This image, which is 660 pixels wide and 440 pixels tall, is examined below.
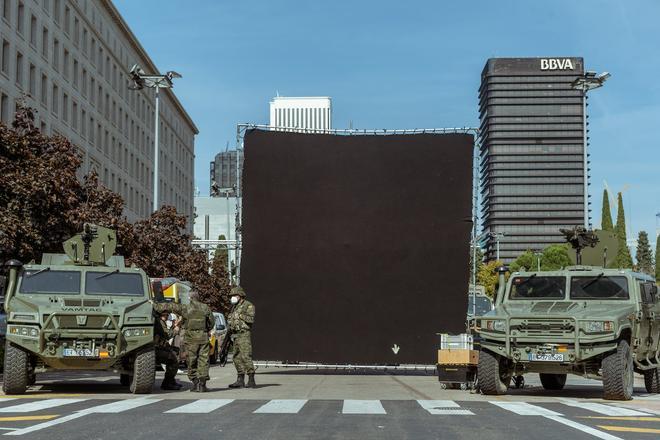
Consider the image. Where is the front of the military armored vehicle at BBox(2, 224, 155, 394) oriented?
toward the camera

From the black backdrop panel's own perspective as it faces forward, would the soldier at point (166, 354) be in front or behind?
in front

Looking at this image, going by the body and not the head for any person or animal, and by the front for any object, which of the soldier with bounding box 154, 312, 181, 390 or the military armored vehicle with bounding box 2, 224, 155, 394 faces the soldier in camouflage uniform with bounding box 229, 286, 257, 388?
the soldier

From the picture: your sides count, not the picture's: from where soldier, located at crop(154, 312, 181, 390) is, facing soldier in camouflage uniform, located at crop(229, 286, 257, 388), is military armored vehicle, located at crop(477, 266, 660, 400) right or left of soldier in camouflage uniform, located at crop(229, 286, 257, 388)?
right

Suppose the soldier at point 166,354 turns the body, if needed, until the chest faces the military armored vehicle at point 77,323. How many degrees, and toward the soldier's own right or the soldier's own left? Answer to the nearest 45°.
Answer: approximately 135° to the soldier's own right

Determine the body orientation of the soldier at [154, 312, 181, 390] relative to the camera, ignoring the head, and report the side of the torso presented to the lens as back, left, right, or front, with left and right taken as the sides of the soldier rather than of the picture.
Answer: right

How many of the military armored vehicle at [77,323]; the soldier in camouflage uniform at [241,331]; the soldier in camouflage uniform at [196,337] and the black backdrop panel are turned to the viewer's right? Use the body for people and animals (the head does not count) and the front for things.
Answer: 0

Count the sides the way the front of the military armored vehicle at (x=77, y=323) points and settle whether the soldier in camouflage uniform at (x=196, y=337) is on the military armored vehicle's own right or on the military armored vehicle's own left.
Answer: on the military armored vehicle's own left

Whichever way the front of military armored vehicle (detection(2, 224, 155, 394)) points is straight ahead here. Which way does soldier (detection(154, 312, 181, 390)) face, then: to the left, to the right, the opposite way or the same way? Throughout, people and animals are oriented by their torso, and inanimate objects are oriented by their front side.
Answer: to the left

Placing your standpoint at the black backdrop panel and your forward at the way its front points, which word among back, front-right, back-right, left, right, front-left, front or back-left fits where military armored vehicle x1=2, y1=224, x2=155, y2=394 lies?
front-right

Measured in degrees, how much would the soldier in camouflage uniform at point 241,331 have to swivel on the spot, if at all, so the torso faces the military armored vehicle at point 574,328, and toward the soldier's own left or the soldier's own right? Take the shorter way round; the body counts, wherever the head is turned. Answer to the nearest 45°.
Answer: approximately 90° to the soldier's own left

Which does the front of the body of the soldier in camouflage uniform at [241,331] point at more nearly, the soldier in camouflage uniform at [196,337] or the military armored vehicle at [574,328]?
the soldier in camouflage uniform

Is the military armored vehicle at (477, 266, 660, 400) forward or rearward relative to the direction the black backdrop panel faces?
forward

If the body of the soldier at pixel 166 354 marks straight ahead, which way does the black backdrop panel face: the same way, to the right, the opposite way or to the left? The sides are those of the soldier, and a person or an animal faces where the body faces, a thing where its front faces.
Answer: to the right
